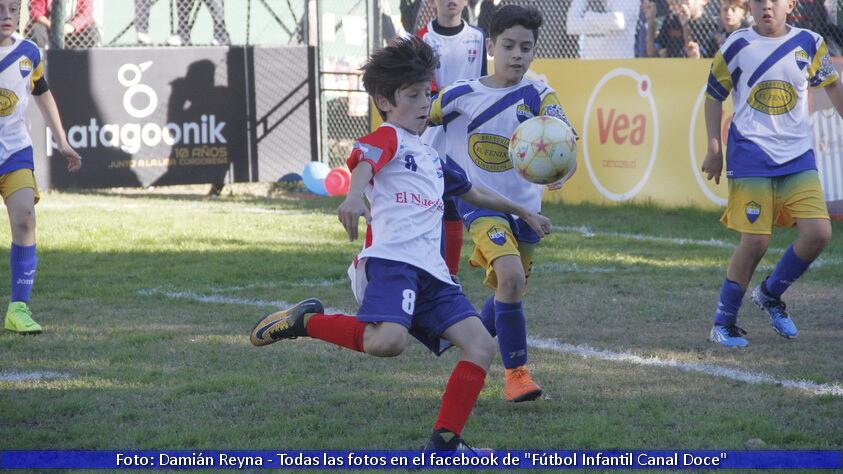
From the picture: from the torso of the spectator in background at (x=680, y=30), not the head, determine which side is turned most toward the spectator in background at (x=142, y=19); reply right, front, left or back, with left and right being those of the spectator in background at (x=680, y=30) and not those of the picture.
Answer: right

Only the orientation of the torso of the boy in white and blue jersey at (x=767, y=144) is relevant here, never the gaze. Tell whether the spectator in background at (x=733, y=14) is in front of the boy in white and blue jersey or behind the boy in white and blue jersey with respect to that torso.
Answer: behind

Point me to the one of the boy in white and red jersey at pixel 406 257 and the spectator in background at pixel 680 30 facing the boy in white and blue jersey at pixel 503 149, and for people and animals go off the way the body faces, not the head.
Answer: the spectator in background

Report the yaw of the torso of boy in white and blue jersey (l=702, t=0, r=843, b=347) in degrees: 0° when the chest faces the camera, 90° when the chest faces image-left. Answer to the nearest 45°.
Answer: approximately 0°

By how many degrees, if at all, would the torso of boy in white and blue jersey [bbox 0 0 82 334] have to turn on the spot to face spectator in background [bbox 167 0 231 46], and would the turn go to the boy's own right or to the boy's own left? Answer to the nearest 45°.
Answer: approximately 180°

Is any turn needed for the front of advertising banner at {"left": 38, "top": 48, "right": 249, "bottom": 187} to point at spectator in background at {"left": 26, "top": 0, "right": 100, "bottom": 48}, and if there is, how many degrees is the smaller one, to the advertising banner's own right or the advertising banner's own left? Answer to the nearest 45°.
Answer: approximately 135° to the advertising banner's own right
